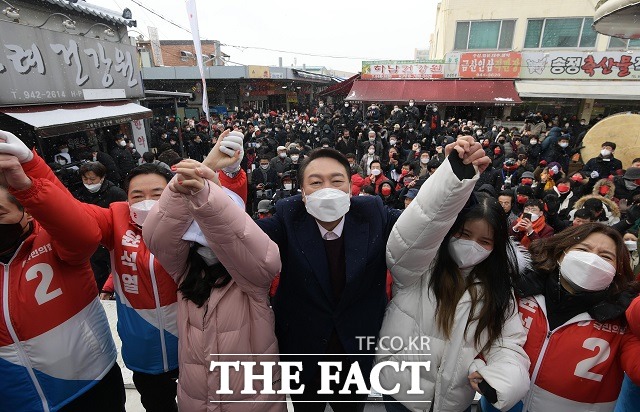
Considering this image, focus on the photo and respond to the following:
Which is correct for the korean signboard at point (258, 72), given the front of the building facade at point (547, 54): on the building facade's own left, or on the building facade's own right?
on the building facade's own right

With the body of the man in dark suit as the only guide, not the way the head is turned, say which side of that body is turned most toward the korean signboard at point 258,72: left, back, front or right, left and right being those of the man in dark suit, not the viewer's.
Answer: back

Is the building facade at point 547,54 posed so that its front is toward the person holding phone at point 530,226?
yes

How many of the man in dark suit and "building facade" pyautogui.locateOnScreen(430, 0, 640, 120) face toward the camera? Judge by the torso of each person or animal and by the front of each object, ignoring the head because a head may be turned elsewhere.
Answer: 2

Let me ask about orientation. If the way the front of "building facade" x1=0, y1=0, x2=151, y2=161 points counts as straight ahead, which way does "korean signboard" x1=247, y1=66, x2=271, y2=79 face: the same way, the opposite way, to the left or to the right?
to the right

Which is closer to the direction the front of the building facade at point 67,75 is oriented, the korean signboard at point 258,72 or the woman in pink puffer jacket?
the woman in pink puffer jacket

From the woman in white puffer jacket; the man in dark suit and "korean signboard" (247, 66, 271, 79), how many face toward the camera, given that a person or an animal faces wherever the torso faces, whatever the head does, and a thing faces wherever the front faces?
3
